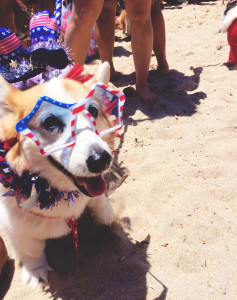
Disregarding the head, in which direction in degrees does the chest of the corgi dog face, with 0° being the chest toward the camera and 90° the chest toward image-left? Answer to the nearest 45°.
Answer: approximately 315°
